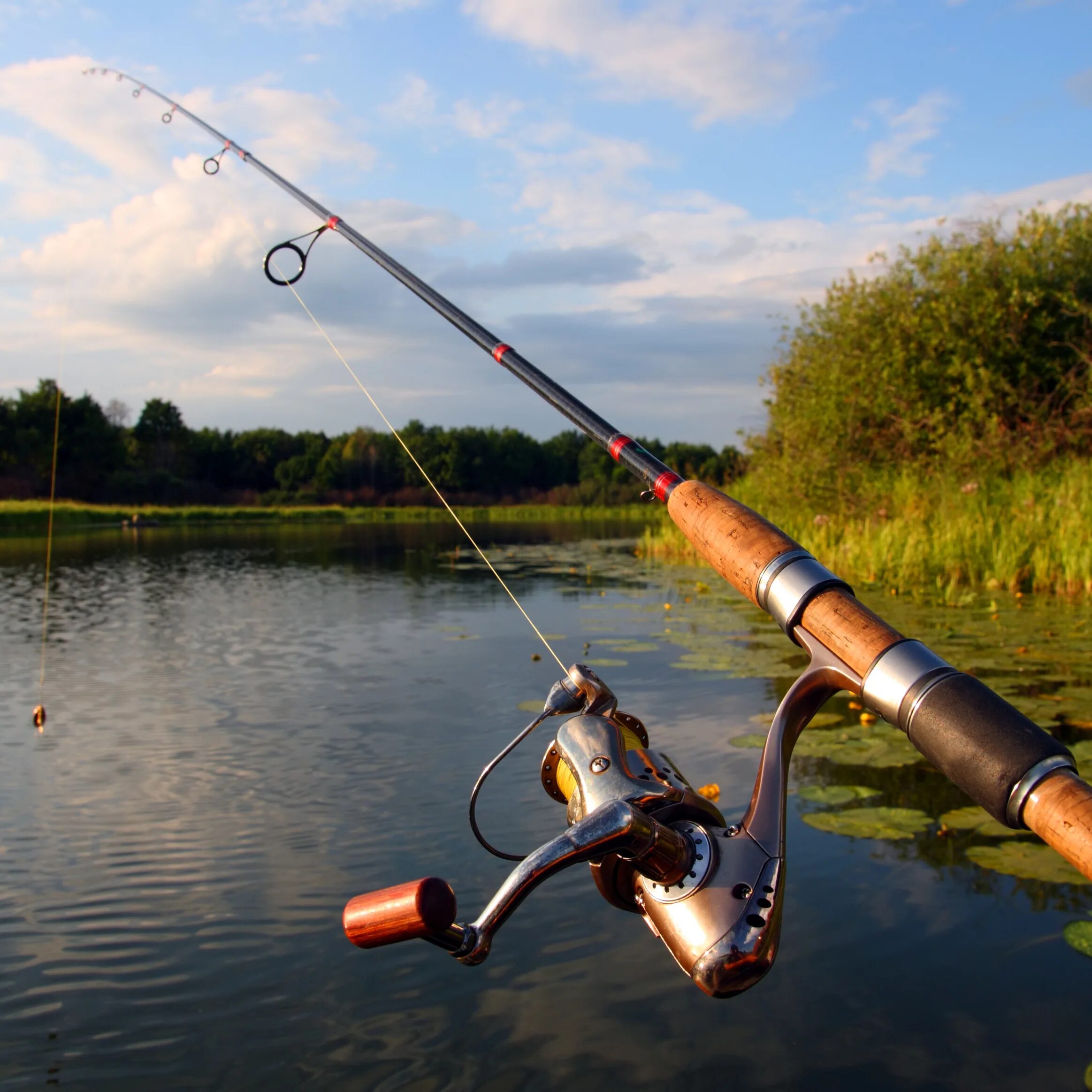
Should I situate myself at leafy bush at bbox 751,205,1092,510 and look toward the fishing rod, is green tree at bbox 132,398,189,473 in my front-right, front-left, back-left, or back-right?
back-right

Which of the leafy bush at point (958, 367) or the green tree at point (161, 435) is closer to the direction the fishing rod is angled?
the green tree

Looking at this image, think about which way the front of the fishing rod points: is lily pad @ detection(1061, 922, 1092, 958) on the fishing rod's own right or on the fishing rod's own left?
on the fishing rod's own right

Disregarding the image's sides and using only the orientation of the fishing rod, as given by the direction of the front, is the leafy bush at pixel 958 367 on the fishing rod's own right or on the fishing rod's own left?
on the fishing rod's own right

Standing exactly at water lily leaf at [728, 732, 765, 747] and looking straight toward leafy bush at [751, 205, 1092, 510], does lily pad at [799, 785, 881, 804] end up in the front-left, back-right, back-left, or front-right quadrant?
back-right

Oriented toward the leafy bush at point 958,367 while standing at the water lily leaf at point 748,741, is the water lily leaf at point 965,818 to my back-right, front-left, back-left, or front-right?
back-right

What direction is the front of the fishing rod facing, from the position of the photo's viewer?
facing away from the viewer and to the left of the viewer

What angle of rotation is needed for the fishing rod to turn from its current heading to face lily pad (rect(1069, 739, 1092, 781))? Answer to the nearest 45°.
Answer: approximately 90° to its right

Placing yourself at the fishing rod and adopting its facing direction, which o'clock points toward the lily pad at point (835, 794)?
The lily pad is roughly at 2 o'clock from the fishing rod.

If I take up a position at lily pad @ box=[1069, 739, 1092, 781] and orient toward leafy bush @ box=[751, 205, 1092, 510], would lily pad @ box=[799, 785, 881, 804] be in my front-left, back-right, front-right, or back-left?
back-left
